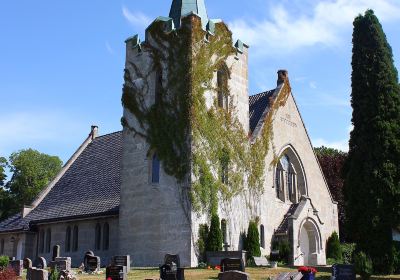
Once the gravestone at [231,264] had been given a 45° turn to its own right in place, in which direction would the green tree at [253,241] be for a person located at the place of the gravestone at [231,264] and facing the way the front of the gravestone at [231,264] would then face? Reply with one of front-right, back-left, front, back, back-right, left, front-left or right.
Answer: back-right

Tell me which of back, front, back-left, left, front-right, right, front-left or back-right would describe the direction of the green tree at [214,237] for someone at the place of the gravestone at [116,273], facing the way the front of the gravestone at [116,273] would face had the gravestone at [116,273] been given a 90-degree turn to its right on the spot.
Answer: back-right

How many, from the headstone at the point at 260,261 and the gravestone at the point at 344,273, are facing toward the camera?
2

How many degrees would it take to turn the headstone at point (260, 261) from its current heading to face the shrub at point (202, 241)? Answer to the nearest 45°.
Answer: approximately 90° to its right

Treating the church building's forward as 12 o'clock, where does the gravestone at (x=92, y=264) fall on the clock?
The gravestone is roughly at 3 o'clock from the church building.

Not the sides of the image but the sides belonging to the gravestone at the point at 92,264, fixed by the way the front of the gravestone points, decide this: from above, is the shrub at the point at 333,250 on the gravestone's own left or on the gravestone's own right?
on the gravestone's own left
